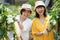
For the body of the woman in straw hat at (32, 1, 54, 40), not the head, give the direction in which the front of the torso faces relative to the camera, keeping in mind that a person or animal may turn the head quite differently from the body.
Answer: toward the camera

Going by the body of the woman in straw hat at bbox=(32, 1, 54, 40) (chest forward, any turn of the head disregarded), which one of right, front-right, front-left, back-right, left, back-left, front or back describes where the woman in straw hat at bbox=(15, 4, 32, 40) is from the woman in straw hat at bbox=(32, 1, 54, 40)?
right
